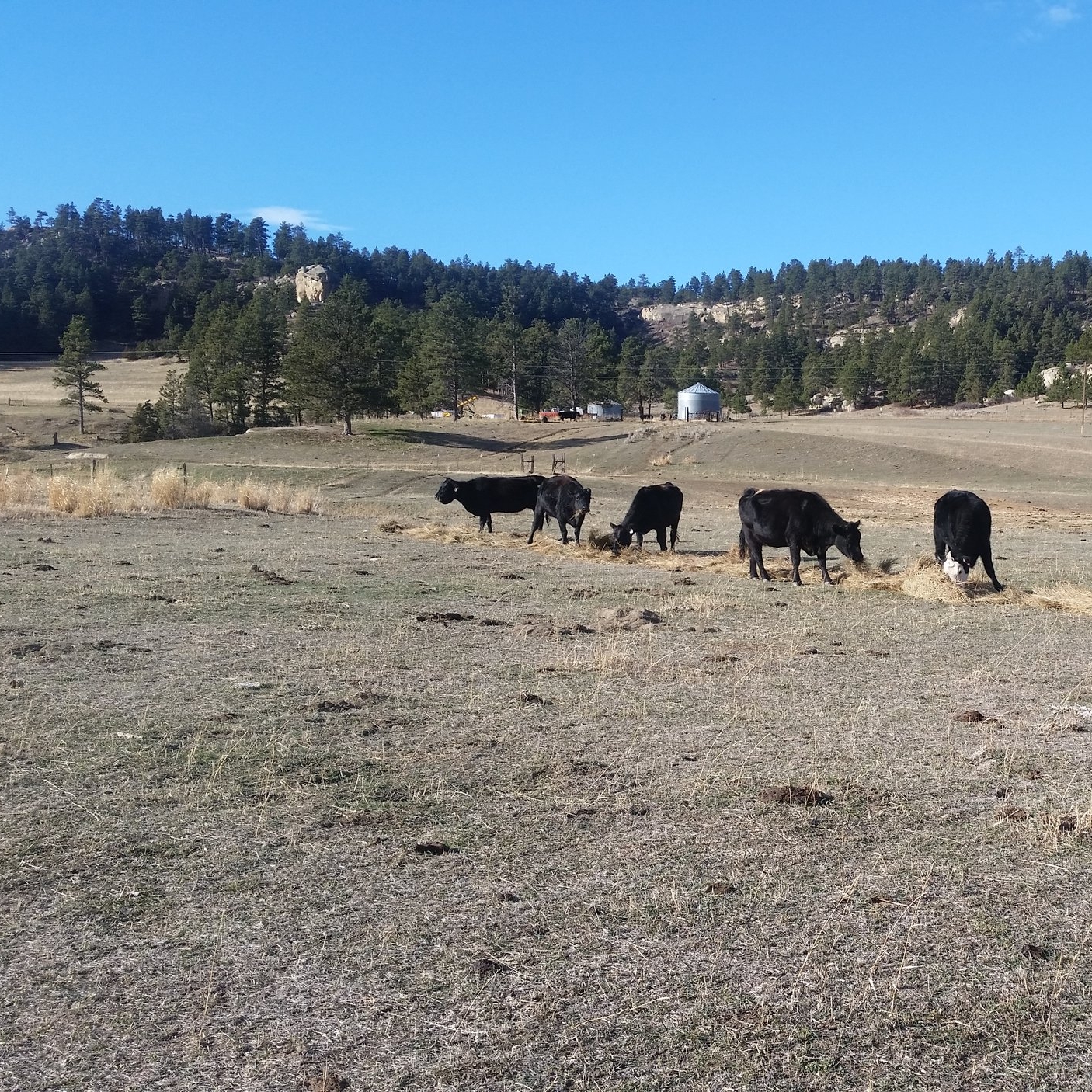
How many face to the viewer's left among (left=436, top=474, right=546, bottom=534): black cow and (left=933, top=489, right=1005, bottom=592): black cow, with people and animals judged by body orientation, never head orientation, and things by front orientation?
1

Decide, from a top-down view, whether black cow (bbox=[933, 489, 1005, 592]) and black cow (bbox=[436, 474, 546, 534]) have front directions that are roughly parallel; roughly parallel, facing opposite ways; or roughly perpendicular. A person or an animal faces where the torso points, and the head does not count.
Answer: roughly perpendicular

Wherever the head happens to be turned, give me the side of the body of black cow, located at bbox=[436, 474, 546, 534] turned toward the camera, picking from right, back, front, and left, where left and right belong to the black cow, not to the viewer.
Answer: left

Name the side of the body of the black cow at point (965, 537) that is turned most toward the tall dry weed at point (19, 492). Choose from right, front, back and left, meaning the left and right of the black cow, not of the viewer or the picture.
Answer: right

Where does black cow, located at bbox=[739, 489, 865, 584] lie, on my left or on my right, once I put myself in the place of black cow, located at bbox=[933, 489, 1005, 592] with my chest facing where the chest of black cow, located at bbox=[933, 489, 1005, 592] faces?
on my right

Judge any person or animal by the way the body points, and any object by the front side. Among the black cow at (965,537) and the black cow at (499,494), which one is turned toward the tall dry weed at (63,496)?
the black cow at (499,494)

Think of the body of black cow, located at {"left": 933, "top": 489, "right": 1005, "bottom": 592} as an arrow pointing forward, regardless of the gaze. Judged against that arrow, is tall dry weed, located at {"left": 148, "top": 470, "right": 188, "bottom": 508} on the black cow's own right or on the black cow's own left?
on the black cow's own right

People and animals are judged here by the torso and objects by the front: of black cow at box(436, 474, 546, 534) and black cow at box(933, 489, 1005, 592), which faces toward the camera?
black cow at box(933, 489, 1005, 592)

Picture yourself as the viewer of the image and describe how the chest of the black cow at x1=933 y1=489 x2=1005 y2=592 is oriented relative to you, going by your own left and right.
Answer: facing the viewer

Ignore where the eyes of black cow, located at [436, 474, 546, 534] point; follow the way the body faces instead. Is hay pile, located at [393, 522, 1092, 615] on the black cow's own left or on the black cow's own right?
on the black cow's own left

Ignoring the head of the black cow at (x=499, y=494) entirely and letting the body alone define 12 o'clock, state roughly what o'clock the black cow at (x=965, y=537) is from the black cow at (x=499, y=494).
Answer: the black cow at (x=965, y=537) is roughly at 8 o'clock from the black cow at (x=499, y=494).

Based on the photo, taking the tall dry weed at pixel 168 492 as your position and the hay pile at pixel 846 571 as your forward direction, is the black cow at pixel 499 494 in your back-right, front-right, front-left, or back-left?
front-left
